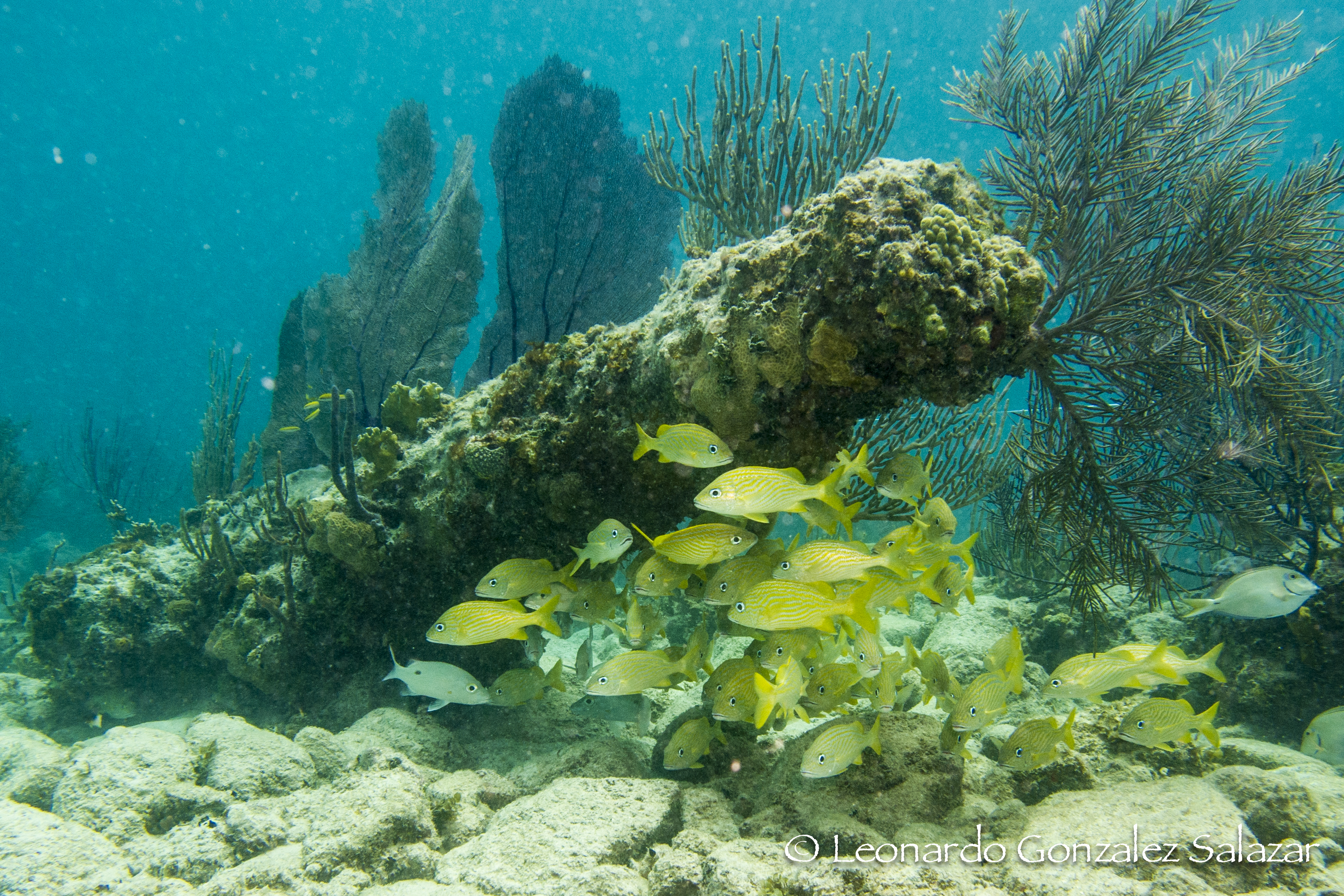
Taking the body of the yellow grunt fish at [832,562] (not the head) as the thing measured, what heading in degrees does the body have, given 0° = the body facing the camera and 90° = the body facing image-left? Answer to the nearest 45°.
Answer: approximately 90°

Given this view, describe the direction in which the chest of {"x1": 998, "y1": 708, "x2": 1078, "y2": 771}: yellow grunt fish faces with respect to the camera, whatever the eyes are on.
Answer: to the viewer's left

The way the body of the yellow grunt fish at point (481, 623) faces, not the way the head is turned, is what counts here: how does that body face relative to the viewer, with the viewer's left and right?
facing to the left of the viewer

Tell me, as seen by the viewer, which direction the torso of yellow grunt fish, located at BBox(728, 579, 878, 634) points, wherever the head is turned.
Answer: to the viewer's left

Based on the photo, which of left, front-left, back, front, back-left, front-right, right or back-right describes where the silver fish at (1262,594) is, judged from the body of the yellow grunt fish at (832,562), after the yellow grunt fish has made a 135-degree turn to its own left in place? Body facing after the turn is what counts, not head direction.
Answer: left

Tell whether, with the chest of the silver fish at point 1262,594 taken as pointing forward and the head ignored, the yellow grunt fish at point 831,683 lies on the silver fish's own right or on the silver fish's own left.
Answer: on the silver fish's own right

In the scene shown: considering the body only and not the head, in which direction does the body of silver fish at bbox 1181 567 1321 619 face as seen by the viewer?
to the viewer's right

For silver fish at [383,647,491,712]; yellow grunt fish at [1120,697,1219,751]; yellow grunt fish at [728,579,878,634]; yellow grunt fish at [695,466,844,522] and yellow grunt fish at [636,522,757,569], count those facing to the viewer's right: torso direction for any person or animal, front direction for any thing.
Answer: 2

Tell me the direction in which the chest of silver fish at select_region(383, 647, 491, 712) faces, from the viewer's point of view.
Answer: to the viewer's right

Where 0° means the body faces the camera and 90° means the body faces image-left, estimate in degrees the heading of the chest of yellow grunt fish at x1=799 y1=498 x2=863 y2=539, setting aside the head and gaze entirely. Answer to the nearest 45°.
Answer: approximately 90°

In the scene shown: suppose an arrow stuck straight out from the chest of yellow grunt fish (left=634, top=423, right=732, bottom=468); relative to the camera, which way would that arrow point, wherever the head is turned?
to the viewer's right

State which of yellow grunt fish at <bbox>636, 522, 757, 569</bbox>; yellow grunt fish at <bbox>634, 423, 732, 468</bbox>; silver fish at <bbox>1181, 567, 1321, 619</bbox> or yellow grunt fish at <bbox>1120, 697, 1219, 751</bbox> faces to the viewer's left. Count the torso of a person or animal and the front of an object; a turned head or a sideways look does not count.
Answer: yellow grunt fish at <bbox>1120, 697, 1219, 751</bbox>

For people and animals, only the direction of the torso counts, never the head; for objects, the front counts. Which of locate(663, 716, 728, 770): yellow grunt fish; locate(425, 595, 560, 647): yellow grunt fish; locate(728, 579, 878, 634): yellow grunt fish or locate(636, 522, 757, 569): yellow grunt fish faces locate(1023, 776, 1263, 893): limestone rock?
locate(636, 522, 757, 569): yellow grunt fish

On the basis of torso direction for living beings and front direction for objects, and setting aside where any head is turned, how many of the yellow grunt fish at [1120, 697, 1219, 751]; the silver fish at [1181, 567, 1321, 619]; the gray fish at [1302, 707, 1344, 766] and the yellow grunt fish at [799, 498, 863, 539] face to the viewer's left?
3
